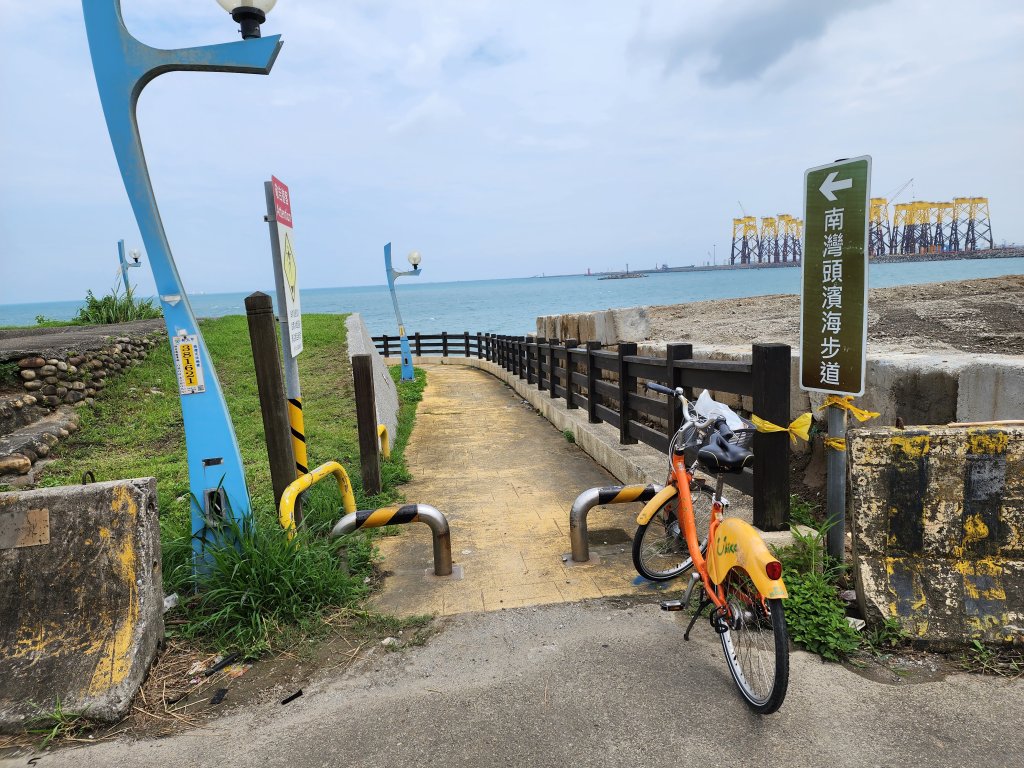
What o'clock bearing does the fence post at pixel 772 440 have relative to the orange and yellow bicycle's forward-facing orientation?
The fence post is roughly at 2 o'clock from the orange and yellow bicycle.

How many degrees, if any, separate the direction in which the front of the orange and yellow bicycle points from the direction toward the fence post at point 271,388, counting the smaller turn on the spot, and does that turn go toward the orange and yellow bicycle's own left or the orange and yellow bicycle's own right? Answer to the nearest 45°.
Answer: approximately 45° to the orange and yellow bicycle's own left

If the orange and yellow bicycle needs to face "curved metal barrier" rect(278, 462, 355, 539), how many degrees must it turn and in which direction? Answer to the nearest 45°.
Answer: approximately 45° to its left

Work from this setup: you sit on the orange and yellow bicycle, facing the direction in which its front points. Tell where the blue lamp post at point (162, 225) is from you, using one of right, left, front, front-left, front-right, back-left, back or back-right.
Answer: front-left

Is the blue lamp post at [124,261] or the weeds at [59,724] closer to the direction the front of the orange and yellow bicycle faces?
the blue lamp post

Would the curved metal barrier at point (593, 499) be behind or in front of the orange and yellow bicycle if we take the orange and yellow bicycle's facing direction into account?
in front

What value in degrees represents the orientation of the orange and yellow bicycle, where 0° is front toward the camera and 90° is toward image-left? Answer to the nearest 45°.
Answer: approximately 135°

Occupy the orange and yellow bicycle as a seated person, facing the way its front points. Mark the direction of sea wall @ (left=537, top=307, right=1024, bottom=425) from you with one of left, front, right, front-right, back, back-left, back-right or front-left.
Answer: right

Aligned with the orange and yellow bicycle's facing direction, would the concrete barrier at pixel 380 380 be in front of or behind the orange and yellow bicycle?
in front

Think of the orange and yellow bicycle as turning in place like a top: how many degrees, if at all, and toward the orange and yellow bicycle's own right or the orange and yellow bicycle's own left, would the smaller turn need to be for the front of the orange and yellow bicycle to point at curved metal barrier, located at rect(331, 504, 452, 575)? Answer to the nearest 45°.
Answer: approximately 45° to the orange and yellow bicycle's own left

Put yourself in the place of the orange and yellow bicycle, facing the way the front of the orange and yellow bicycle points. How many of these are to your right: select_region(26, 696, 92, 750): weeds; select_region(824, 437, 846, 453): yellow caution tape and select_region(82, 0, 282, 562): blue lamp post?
1

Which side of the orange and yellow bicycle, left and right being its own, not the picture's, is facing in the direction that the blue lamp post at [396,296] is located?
front

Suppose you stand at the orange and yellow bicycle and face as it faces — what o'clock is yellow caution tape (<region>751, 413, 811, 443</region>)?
The yellow caution tape is roughly at 2 o'clock from the orange and yellow bicycle.
